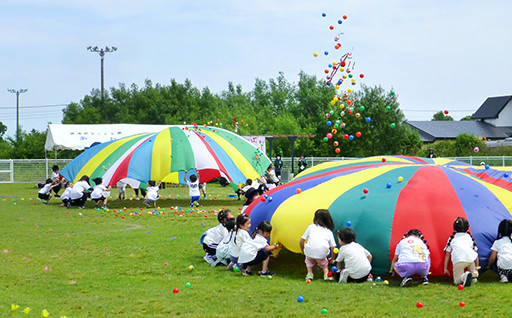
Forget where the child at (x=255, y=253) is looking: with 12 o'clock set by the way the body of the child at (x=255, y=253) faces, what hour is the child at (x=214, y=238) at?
the child at (x=214, y=238) is roughly at 8 o'clock from the child at (x=255, y=253).

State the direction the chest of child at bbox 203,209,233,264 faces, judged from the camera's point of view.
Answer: to the viewer's right

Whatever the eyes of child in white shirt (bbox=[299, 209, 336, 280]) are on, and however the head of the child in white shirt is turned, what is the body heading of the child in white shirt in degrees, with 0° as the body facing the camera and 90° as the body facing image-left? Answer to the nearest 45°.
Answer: approximately 180°

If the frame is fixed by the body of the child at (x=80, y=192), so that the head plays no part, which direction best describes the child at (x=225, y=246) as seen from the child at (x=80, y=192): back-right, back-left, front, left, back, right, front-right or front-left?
back-right

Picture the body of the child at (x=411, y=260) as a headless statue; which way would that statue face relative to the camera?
away from the camera

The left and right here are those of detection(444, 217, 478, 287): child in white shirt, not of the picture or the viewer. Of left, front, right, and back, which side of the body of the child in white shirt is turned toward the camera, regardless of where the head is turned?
back

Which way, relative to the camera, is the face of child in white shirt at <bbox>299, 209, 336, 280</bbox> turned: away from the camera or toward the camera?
away from the camera

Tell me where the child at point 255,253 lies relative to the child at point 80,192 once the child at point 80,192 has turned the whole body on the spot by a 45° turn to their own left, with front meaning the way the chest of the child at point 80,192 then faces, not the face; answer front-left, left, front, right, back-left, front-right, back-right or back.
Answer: back

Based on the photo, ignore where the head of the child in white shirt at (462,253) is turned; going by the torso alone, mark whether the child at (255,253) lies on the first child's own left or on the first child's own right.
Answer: on the first child's own left

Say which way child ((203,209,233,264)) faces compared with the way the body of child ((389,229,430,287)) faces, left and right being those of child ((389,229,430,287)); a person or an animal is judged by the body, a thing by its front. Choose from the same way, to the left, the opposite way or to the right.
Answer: to the right

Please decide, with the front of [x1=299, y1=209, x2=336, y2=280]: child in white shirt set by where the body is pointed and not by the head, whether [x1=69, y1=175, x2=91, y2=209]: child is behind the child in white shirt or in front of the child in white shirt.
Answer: in front

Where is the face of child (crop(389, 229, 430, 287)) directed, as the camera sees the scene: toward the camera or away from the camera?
away from the camera

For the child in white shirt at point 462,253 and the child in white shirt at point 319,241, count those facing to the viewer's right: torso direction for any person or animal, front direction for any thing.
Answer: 0
